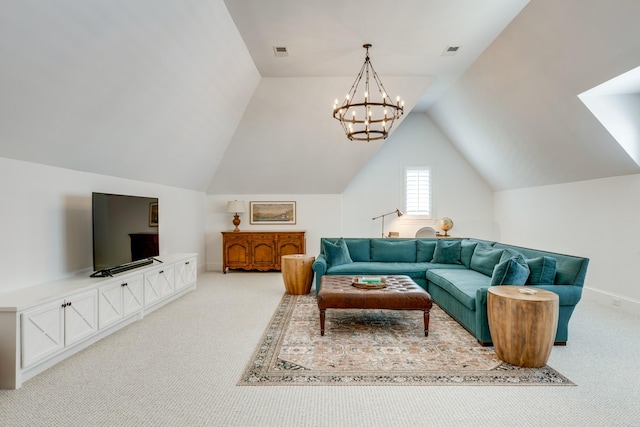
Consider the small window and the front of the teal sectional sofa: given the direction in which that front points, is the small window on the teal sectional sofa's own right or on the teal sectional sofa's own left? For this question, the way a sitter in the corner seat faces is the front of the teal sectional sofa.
on the teal sectional sofa's own right

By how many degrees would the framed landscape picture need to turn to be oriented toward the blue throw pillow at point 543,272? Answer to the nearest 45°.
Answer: approximately 45° to its left

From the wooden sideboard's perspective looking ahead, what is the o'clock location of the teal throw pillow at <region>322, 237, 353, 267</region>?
The teal throw pillow is roughly at 11 o'clock from the wooden sideboard.

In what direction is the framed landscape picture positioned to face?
toward the camera

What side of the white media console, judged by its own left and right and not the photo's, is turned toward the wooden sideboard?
left

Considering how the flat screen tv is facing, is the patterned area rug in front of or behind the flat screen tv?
in front

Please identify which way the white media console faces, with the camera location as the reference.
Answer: facing the viewer and to the right of the viewer

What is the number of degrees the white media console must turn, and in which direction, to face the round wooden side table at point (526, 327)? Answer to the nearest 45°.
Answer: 0° — it already faces it

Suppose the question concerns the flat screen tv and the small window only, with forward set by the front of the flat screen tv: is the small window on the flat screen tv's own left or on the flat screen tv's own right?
on the flat screen tv's own left

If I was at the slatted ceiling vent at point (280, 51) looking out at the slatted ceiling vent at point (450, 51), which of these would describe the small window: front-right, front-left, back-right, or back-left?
front-left

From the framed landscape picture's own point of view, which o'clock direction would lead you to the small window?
The small window is roughly at 9 o'clock from the framed landscape picture.

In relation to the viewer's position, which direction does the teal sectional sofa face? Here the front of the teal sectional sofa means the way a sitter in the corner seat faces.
facing the viewer and to the left of the viewer

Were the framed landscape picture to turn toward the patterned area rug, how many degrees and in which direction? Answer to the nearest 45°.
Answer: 0° — it already faces it

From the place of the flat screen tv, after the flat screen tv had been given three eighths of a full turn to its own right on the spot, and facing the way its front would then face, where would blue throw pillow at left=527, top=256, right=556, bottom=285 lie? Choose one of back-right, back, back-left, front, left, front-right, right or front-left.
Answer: back-left

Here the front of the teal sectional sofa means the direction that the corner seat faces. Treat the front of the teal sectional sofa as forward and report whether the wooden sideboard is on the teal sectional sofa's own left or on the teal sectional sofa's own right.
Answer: on the teal sectional sofa's own right

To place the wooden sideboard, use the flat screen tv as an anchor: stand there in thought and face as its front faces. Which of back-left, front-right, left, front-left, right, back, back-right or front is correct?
left

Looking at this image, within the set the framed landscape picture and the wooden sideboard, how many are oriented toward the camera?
2

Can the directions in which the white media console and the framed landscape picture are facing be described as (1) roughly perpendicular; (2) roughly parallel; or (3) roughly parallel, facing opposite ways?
roughly perpendicular

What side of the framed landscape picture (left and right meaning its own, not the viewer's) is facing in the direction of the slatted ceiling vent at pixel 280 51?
front
